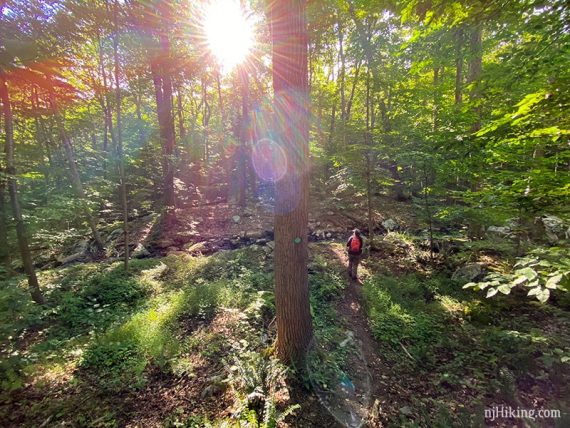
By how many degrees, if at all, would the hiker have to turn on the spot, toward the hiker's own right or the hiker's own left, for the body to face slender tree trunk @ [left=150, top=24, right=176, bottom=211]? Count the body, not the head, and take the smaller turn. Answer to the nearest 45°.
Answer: approximately 90° to the hiker's own left

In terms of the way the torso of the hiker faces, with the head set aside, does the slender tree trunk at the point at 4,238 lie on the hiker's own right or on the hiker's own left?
on the hiker's own left

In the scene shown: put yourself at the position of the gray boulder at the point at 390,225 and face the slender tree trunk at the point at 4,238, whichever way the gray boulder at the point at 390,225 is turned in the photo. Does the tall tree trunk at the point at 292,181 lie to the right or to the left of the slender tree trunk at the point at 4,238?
left

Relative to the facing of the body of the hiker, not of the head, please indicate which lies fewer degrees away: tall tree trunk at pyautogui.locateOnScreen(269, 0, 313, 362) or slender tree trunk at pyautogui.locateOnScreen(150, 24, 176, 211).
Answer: the slender tree trunk

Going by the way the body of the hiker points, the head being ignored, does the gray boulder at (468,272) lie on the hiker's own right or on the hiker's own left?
on the hiker's own right

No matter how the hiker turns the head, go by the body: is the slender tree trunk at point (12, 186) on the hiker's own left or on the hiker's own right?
on the hiker's own left

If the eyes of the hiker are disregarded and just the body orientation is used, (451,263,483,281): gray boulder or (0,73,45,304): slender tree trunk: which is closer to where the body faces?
the gray boulder

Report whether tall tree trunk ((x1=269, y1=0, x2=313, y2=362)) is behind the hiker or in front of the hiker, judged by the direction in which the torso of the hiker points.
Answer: behind

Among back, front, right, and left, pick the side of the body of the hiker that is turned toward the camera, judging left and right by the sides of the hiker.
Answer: back
